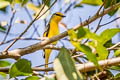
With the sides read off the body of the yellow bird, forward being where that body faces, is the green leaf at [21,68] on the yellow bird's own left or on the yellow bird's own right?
on the yellow bird's own right

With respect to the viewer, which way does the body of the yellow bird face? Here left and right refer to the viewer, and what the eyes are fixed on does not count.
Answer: facing the viewer and to the right of the viewer

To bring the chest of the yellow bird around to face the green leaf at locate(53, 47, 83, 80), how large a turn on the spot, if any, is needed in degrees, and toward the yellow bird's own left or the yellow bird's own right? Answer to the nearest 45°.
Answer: approximately 45° to the yellow bird's own right

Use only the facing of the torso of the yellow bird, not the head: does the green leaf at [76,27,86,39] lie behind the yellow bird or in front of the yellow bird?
in front

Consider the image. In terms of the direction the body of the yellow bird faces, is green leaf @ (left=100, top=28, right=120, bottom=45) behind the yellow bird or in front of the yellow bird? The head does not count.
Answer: in front
